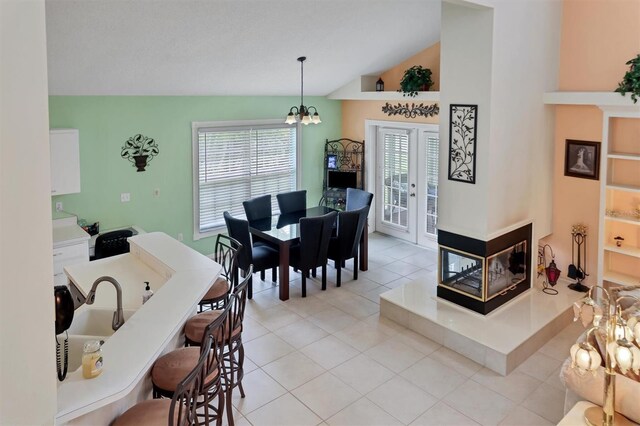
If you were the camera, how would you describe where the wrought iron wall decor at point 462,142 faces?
facing the viewer and to the left of the viewer

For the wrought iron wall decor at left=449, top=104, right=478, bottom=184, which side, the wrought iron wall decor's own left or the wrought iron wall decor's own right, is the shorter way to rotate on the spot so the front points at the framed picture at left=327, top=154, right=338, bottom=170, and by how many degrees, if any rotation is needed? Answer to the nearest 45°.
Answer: approximately 90° to the wrought iron wall decor's own right

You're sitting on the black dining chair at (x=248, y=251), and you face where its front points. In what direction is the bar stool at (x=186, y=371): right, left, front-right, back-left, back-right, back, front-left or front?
back-right

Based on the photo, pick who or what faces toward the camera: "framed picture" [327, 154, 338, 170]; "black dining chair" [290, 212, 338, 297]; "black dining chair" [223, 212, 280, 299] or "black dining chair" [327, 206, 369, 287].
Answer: the framed picture

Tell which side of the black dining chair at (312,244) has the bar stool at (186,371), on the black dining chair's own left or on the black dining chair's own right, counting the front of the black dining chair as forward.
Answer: on the black dining chair's own left

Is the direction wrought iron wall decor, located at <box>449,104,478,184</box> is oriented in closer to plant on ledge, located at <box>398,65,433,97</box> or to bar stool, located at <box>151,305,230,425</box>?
the bar stool

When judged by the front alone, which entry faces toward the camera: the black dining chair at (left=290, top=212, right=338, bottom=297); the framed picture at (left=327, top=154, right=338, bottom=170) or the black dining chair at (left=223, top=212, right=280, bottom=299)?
the framed picture

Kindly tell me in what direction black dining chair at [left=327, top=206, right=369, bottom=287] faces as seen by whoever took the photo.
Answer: facing away from the viewer and to the left of the viewer

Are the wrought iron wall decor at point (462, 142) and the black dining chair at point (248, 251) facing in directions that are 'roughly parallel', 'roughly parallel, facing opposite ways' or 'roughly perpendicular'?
roughly parallel, facing opposite ways

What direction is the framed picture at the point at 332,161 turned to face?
toward the camera

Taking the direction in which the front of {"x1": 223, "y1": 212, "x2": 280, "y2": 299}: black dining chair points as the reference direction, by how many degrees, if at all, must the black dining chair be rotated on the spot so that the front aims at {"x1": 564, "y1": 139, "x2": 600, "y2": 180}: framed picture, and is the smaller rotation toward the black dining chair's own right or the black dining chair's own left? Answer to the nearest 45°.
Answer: approximately 45° to the black dining chair's own right

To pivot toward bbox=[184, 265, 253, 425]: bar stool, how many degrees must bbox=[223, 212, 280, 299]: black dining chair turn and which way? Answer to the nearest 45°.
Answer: approximately 135° to its right

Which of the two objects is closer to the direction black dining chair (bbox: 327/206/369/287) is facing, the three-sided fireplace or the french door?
the french door

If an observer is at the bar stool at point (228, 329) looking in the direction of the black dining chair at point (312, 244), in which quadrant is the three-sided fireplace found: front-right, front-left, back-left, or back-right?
front-right

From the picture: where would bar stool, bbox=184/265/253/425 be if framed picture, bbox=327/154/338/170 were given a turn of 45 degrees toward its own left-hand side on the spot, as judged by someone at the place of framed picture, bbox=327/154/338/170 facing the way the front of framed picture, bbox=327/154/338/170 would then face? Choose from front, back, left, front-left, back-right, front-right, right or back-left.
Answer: front-right
